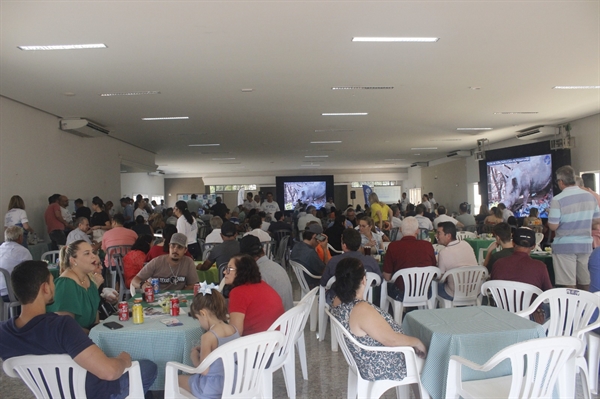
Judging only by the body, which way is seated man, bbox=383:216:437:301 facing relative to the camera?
away from the camera

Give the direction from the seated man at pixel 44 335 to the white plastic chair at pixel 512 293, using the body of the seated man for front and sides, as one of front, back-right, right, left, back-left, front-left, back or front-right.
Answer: front-right

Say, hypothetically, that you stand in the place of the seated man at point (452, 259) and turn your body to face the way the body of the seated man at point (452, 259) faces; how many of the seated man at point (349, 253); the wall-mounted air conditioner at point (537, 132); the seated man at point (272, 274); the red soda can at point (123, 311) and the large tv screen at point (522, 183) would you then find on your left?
3

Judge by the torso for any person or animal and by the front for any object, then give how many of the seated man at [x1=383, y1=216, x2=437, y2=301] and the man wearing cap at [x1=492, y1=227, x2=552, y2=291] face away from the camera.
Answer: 2

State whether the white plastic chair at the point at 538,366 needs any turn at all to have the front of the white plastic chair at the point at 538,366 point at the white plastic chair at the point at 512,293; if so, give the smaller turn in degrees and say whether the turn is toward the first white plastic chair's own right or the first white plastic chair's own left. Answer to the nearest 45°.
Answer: approximately 45° to the first white plastic chair's own right

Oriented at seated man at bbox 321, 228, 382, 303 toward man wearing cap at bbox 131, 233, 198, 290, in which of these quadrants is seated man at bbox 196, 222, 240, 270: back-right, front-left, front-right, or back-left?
front-right

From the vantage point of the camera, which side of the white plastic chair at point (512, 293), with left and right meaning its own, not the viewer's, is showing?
back

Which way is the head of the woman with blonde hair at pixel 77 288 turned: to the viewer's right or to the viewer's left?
to the viewer's right

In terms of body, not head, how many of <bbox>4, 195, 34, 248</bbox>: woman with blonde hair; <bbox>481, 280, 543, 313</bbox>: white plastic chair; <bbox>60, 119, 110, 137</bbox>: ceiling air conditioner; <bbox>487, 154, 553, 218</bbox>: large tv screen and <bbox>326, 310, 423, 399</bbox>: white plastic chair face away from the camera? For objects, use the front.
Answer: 2

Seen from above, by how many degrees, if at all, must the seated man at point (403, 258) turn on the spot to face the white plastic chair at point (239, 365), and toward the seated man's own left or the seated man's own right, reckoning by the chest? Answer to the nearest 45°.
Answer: approximately 180°

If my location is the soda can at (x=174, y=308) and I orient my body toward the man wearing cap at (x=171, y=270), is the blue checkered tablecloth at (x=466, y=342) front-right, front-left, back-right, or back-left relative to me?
back-right

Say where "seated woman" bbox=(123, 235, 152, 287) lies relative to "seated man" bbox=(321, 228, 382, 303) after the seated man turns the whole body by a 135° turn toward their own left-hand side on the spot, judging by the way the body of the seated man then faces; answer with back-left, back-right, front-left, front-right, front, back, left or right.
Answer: front-right

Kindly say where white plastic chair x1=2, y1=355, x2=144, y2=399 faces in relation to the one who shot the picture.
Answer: facing away from the viewer and to the right of the viewer

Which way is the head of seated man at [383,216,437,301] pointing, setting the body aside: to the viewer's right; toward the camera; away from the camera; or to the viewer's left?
away from the camera

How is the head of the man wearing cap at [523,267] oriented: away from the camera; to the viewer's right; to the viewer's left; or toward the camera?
away from the camera

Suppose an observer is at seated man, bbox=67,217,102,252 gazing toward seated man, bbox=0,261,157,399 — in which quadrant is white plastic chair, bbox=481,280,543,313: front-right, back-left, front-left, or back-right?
front-left

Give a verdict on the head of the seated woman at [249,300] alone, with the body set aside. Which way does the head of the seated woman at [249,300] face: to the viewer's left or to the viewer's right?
to the viewer's left
